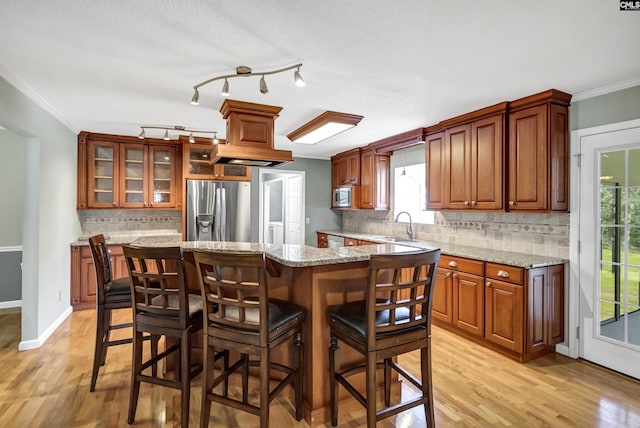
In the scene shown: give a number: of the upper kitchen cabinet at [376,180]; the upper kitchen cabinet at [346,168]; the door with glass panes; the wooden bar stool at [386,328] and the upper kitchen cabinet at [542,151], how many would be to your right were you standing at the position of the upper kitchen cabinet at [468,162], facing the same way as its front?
2

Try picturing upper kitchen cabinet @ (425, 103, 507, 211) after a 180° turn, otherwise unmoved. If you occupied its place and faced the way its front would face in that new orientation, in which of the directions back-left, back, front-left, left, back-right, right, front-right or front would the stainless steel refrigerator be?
back-left

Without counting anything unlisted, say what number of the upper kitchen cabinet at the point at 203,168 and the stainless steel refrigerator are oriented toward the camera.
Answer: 2

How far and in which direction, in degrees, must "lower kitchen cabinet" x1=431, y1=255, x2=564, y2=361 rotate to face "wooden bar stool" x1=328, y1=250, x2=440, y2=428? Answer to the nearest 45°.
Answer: approximately 45° to its left

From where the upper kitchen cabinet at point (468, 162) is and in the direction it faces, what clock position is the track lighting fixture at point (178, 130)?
The track lighting fixture is roughly at 1 o'clock from the upper kitchen cabinet.

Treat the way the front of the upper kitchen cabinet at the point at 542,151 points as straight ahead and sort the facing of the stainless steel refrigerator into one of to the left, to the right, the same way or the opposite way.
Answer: to the left

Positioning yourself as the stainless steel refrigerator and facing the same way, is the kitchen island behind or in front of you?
in front

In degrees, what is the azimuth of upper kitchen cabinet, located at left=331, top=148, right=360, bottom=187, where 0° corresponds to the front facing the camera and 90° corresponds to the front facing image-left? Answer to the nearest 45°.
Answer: approximately 45°
